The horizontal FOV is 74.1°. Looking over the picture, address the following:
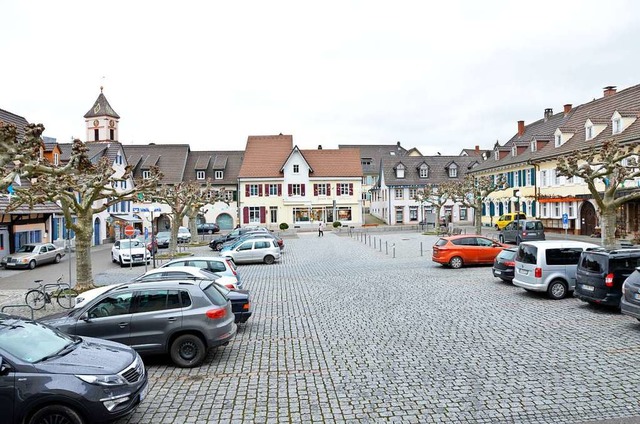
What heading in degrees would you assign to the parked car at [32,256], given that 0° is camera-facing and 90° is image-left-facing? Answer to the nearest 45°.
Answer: approximately 45°

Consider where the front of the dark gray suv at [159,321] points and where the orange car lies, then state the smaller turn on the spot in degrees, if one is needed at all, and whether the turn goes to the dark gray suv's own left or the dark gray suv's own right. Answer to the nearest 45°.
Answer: approximately 135° to the dark gray suv's own right

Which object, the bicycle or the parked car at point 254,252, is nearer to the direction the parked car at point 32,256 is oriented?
the bicycle

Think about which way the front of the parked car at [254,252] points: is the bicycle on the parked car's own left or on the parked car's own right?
on the parked car's own left

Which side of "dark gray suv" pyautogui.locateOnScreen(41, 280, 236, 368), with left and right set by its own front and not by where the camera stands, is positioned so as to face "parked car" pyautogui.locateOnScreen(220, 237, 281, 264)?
right

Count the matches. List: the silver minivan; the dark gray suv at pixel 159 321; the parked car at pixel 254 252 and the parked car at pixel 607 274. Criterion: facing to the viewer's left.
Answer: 2

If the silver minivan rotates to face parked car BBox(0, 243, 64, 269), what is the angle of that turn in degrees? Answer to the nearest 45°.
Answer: approximately 135° to its left

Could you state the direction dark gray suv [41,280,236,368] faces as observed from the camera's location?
facing to the left of the viewer

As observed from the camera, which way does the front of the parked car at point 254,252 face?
facing to the left of the viewer

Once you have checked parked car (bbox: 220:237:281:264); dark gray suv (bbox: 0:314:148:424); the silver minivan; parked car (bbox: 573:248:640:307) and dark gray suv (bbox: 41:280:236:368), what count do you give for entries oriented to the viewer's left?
2

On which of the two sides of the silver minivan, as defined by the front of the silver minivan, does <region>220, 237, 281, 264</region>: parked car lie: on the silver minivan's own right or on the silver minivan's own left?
on the silver minivan's own left
